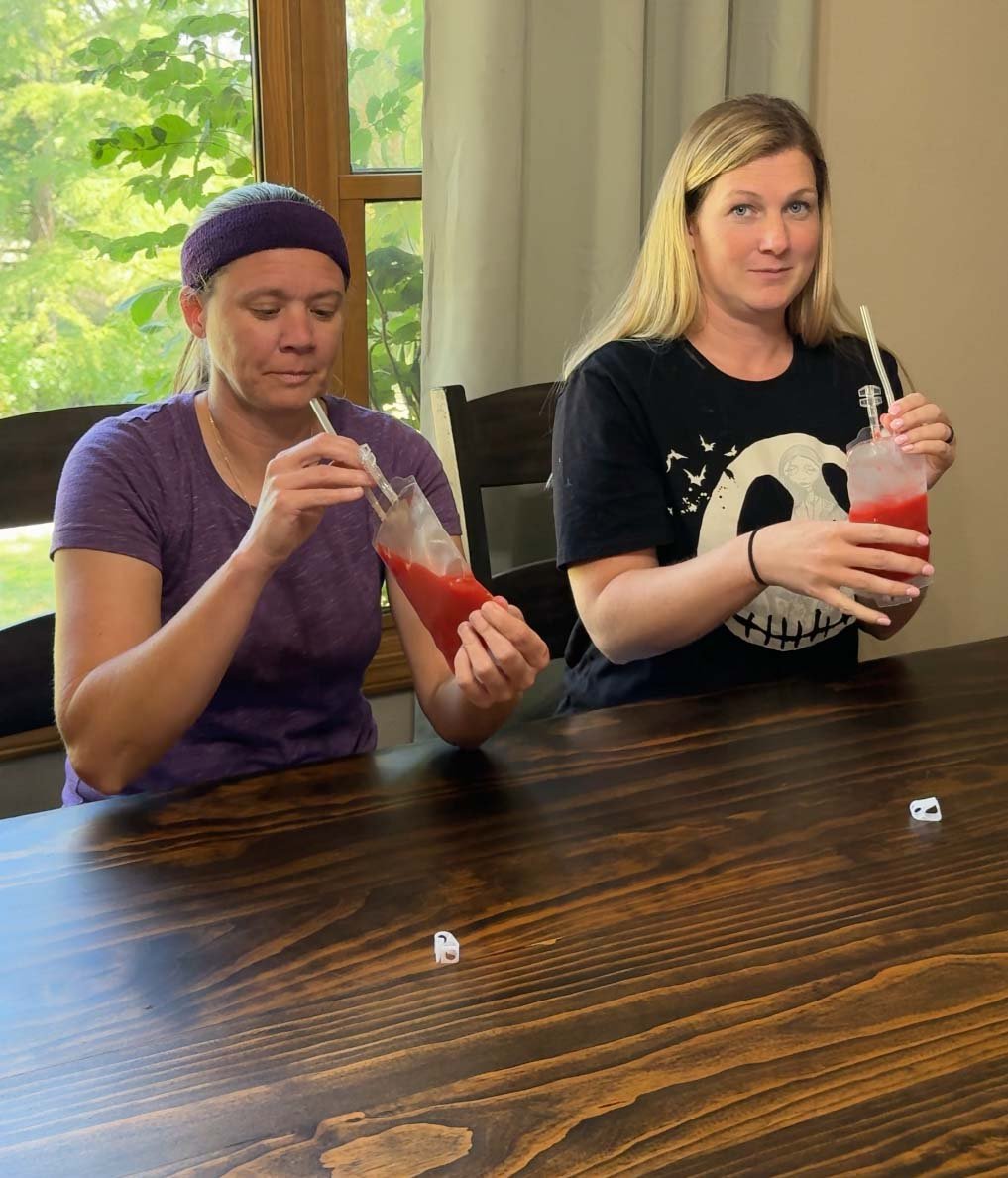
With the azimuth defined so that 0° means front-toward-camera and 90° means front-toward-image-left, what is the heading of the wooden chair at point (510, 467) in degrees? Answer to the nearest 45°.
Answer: approximately 315°

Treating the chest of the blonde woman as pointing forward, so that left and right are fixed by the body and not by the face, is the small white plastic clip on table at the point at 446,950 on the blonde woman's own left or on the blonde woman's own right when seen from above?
on the blonde woman's own right

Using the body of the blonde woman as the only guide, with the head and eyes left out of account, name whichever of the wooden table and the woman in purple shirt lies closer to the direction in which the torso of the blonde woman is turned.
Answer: the wooden table

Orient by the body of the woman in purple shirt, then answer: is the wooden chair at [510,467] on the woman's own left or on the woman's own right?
on the woman's own left

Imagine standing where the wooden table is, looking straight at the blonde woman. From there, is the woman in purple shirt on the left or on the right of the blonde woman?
left

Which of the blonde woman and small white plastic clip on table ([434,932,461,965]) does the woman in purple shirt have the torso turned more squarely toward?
the small white plastic clip on table
